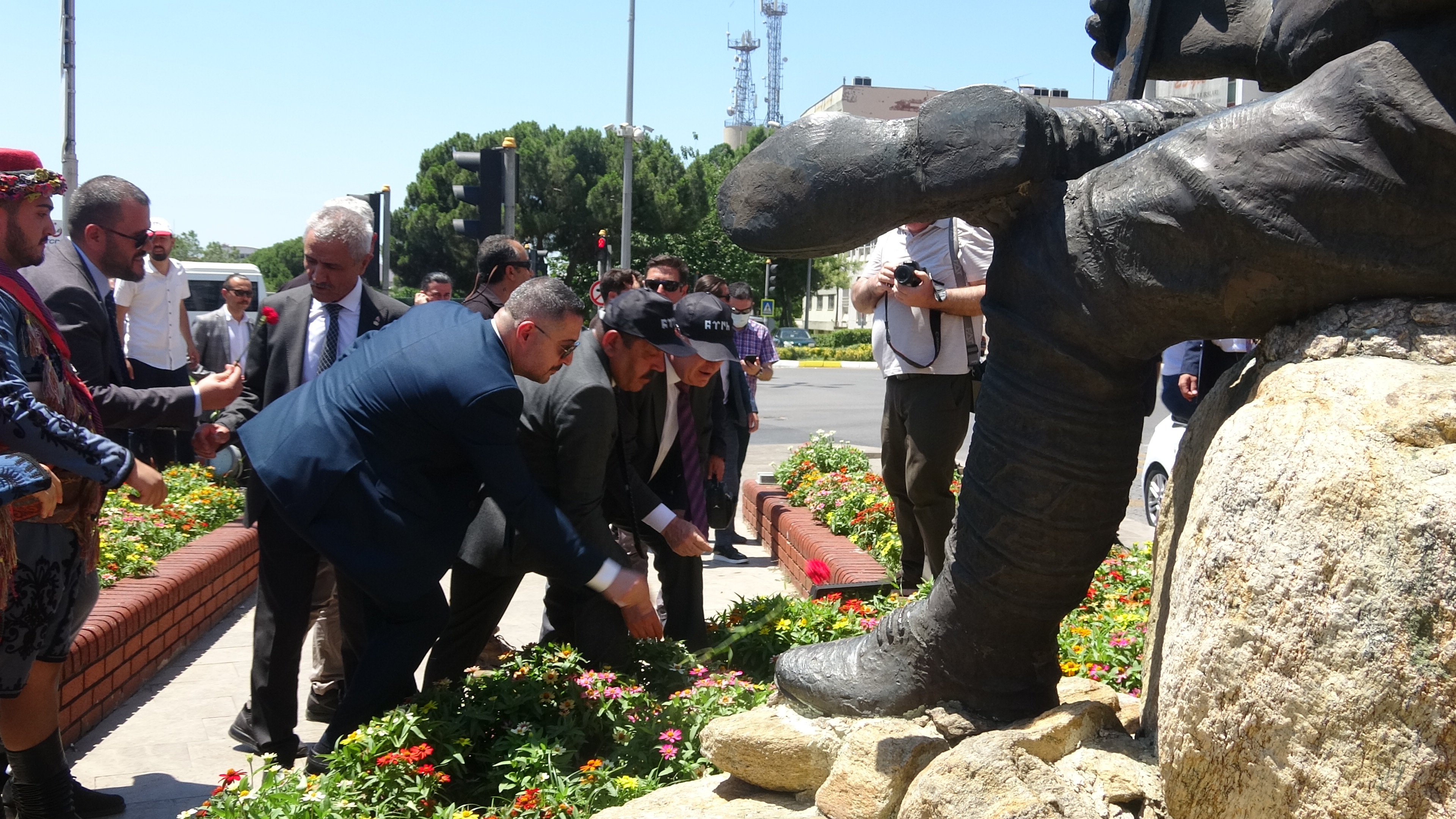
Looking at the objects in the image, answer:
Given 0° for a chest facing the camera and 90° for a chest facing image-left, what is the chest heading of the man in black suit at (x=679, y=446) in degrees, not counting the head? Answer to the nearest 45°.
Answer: approximately 315°

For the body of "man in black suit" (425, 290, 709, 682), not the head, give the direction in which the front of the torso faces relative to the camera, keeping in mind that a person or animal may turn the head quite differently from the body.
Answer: to the viewer's right

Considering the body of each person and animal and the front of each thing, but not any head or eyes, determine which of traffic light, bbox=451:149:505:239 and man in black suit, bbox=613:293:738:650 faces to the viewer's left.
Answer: the traffic light

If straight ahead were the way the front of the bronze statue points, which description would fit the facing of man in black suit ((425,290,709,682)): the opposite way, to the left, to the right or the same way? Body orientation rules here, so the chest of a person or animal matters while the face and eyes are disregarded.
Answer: the opposite way

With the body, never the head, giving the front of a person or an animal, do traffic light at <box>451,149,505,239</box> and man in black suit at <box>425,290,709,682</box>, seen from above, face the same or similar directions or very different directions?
very different directions

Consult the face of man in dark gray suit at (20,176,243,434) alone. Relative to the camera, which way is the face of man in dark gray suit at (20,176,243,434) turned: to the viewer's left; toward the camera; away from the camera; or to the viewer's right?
to the viewer's right

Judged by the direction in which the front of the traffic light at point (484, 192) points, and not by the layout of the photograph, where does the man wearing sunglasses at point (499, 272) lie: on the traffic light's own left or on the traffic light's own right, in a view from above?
on the traffic light's own left

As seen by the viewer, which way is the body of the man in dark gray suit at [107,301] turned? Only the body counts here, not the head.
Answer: to the viewer's right

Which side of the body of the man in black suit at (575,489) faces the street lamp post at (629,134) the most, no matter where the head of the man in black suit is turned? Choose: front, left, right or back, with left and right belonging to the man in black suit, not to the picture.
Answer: left

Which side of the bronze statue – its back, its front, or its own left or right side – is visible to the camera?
left
